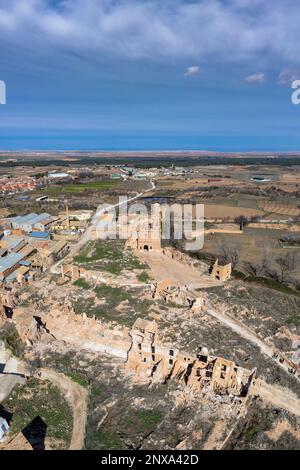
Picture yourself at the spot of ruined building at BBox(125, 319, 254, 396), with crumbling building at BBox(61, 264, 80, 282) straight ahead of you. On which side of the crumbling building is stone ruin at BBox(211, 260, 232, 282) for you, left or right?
right

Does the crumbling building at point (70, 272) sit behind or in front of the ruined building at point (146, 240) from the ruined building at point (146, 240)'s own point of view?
in front

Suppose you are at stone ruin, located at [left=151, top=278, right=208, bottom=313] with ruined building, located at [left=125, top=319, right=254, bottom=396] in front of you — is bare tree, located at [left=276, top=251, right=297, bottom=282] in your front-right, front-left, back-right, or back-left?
back-left

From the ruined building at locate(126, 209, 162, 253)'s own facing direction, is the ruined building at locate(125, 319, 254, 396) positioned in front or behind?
in front

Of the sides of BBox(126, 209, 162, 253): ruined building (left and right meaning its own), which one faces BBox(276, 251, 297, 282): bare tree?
left

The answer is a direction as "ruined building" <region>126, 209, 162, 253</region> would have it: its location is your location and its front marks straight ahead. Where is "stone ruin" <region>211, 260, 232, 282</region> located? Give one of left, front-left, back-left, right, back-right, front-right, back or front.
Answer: front-left

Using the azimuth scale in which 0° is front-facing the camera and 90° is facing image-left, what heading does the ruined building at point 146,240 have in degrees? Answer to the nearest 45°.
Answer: approximately 0°
